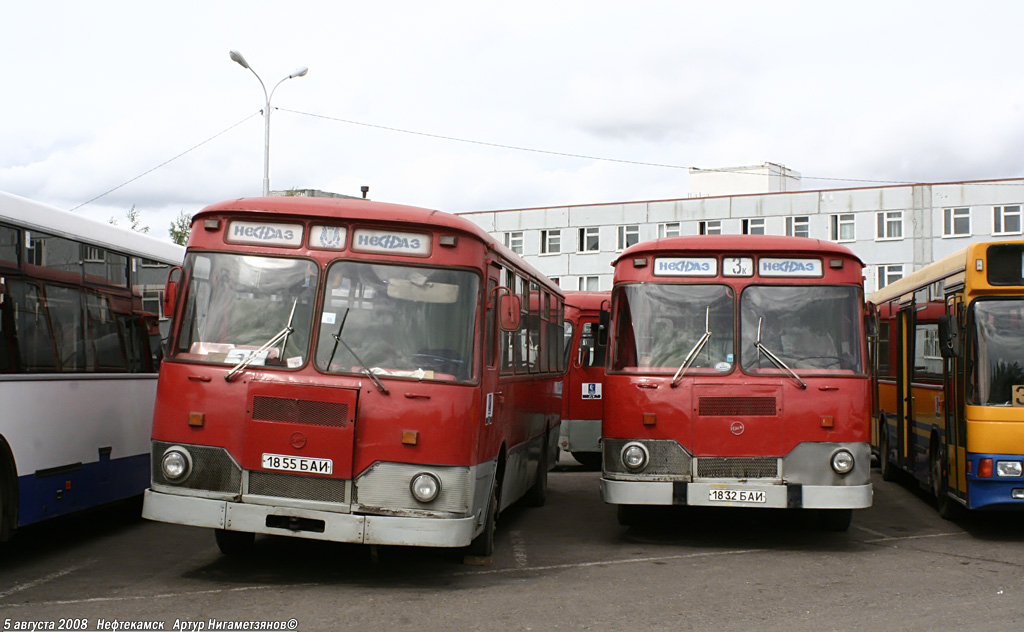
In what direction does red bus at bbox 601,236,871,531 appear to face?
toward the camera

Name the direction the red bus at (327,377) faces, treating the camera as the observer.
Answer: facing the viewer

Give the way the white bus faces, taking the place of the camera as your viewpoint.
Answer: facing the viewer and to the left of the viewer

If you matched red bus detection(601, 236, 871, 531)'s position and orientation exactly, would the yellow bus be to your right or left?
on your left

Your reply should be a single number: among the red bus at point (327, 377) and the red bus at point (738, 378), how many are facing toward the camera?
2

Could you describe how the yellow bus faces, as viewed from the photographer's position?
facing the viewer and to the right of the viewer

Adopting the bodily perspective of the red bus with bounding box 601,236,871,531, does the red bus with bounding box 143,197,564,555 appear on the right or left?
on its right

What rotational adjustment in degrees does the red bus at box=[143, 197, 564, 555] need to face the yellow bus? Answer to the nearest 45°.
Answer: approximately 90° to its left

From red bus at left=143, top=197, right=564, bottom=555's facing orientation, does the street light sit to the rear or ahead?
to the rear

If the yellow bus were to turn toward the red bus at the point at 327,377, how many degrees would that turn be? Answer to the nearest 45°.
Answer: approximately 90° to its right

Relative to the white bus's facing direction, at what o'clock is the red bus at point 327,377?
The red bus is roughly at 9 o'clock from the white bus.
